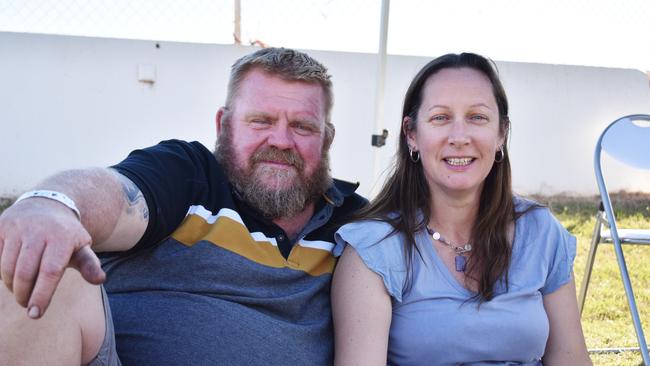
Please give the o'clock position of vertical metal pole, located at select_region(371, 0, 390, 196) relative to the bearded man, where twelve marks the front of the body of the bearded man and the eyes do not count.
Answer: The vertical metal pole is roughly at 7 o'clock from the bearded man.

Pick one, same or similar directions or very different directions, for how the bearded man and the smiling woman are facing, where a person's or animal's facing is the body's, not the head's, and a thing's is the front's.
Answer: same or similar directions

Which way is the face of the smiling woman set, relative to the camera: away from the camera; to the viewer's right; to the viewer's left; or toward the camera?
toward the camera

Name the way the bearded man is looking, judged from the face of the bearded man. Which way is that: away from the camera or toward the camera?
toward the camera

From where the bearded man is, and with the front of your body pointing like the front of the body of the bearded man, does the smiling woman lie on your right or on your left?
on your left

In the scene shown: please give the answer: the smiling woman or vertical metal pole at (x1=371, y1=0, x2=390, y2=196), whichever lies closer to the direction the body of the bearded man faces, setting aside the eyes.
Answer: the smiling woman

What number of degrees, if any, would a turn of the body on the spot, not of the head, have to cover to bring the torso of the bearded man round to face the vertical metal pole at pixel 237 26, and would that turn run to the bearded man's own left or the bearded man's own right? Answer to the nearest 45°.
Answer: approximately 180°

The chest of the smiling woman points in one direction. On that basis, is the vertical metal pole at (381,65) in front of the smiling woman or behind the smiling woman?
behind

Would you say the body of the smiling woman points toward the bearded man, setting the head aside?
no

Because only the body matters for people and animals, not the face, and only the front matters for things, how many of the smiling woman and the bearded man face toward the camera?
2

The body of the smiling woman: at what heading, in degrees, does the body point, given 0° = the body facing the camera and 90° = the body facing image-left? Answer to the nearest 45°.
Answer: approximately 0°

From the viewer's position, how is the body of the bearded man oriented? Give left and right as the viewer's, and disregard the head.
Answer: facing the viewer

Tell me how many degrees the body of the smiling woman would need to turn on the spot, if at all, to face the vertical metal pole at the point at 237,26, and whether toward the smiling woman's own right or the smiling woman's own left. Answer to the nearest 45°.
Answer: approximately 135° to the smiling woman's own right
